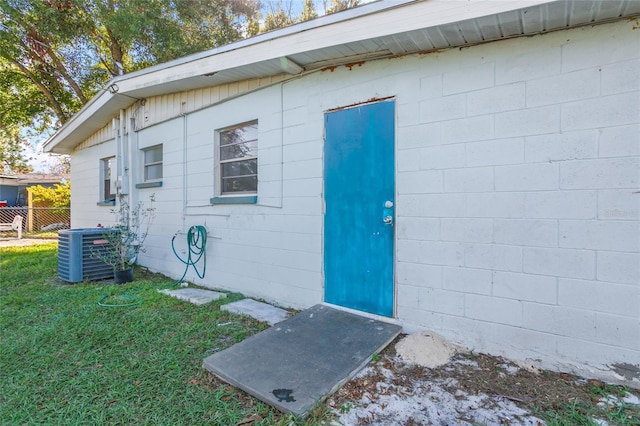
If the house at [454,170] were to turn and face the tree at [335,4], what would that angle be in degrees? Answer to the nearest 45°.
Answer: approximately 135° to its right

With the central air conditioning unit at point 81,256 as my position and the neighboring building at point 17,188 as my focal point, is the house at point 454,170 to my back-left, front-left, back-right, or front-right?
back-right

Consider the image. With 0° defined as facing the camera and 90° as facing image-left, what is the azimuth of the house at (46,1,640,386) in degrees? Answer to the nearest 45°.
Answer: approximately 45°

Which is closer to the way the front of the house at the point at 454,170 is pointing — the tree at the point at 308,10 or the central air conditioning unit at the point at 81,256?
the central air conditioning unit

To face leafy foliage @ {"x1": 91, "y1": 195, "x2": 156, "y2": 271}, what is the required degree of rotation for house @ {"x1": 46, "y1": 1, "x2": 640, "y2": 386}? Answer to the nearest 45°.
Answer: approximately 90° to its right

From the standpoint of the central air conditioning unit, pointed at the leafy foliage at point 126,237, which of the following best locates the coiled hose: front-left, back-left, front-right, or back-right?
front-right

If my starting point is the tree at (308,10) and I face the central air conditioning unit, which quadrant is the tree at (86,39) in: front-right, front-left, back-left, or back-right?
front-right

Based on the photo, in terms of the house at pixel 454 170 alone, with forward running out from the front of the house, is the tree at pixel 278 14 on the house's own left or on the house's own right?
on the house's own right

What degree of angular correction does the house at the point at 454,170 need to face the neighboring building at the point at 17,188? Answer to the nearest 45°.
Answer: approximately 90° to its right
